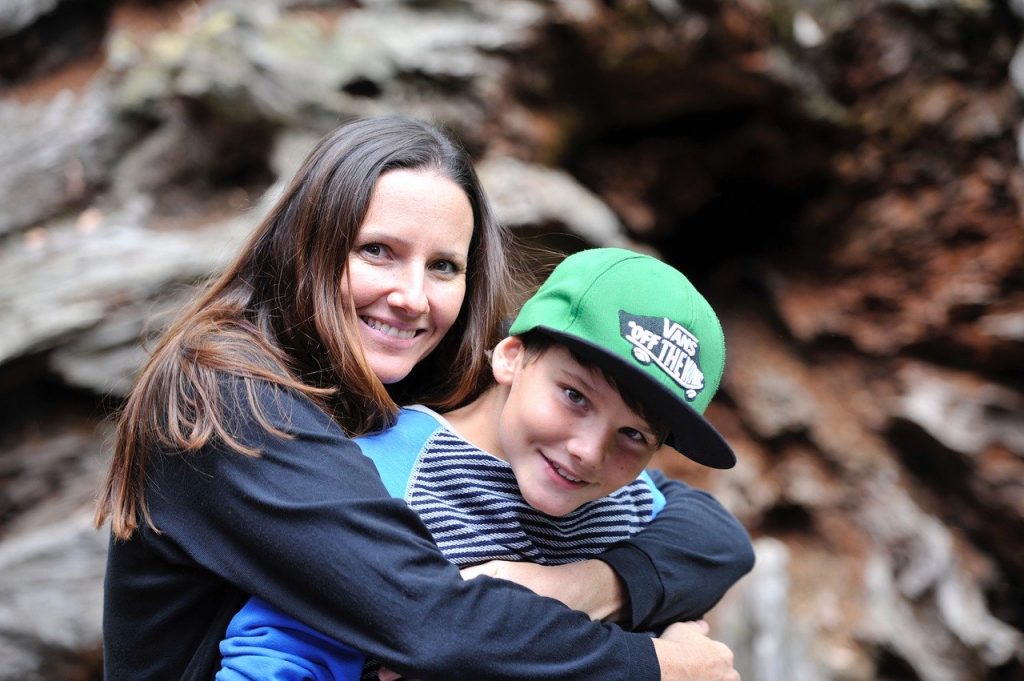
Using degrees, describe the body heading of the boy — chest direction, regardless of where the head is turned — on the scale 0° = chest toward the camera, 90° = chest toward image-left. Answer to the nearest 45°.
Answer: approximately 315°
